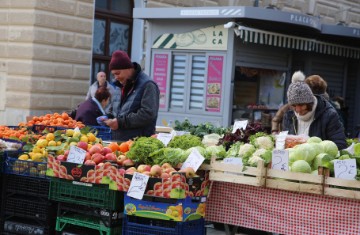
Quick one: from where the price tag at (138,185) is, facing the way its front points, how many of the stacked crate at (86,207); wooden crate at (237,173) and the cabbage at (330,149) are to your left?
2

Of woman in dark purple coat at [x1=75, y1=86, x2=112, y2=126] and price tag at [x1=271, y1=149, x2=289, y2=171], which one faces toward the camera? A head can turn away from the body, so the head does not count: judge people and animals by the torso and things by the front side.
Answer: the price tag

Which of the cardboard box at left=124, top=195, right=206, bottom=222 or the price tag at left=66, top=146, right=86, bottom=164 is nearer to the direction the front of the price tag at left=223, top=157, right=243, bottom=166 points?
the cardboard box

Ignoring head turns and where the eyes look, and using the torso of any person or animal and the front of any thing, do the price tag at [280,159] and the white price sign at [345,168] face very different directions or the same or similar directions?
same or similar directions

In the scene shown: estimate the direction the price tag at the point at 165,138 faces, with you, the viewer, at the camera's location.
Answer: facing the viewer

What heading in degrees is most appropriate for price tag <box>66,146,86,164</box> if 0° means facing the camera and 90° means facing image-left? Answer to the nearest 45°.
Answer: approximately 0°

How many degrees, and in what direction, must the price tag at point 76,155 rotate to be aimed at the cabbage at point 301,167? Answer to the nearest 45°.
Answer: approximately 45° to its left

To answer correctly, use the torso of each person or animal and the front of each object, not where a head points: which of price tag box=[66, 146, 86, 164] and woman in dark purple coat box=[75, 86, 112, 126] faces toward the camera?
the price tag

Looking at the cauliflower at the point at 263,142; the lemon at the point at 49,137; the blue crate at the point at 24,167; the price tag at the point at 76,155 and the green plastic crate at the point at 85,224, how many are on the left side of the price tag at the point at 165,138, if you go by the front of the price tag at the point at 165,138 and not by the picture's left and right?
1

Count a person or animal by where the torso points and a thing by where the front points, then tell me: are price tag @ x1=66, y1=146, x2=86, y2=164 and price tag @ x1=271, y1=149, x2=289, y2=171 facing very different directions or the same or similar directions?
same or similar directions

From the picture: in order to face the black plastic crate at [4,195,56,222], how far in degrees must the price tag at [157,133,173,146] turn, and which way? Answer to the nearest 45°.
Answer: approximately 90° to its right

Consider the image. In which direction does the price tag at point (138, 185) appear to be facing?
toward the camera
